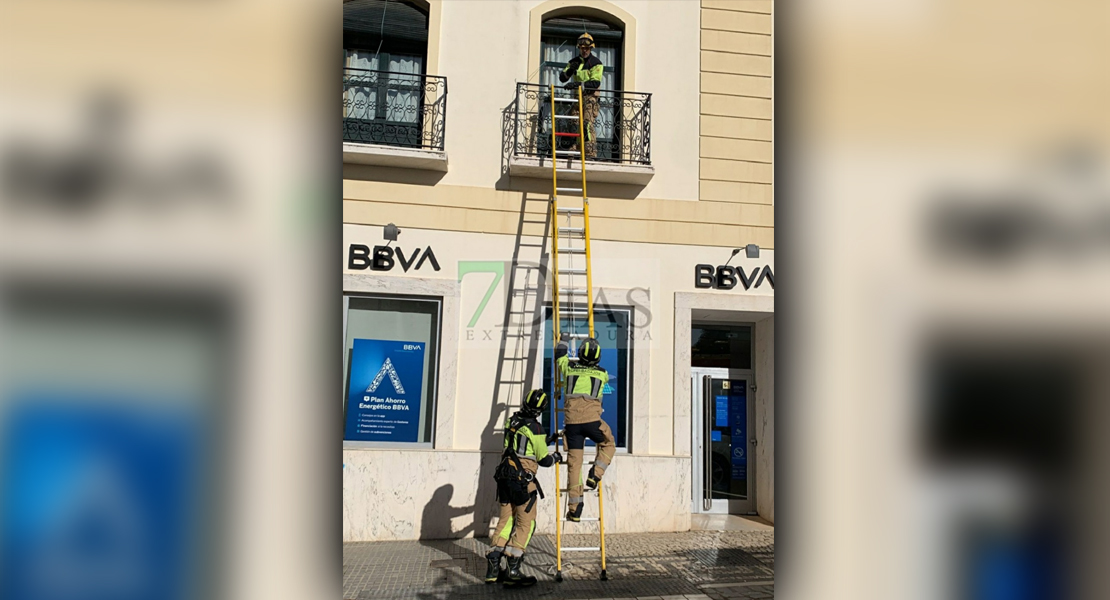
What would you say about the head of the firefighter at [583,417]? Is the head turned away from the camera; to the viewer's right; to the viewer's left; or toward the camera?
away from the camera

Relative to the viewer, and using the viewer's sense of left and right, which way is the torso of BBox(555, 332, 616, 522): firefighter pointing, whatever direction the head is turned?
facing away from the viewer

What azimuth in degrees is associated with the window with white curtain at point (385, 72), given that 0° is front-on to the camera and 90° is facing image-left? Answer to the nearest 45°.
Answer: approximately 0°

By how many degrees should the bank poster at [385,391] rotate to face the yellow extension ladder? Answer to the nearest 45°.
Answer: approximately 90° to its left

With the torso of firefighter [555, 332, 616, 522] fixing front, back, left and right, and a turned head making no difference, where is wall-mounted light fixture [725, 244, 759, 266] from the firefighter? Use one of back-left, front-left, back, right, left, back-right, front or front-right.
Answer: front-right

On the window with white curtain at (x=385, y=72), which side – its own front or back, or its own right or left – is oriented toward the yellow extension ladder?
left
